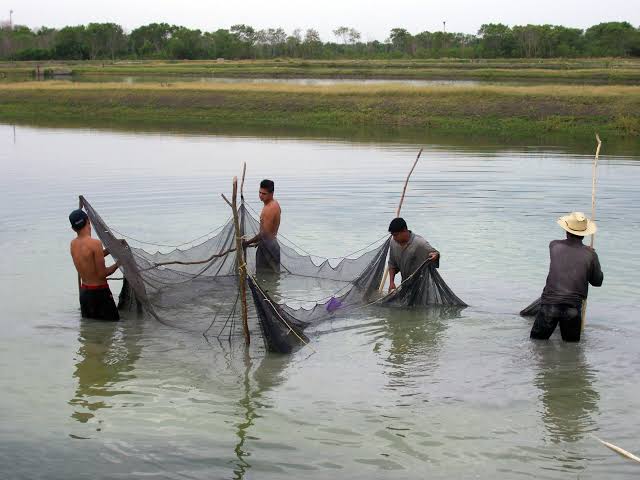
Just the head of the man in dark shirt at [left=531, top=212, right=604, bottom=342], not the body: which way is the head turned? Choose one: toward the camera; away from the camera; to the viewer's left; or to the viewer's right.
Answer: away from the camera

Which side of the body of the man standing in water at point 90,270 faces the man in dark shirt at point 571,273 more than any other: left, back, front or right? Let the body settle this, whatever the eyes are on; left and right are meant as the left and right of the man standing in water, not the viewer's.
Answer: right

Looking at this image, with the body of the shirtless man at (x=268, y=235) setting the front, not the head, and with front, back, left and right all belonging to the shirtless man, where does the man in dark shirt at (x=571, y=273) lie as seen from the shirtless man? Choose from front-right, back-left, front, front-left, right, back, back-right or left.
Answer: back-left

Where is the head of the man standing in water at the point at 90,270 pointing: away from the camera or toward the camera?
away from the camera

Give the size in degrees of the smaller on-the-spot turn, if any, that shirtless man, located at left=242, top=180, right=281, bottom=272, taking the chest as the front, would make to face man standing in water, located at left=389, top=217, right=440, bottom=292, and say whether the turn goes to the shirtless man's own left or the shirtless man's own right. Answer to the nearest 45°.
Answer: approximately 135° to the shirtless man's own left
